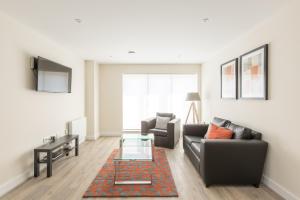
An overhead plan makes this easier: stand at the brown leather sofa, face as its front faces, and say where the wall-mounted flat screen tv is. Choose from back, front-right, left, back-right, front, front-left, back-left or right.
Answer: front

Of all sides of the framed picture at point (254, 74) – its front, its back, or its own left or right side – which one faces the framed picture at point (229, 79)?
right

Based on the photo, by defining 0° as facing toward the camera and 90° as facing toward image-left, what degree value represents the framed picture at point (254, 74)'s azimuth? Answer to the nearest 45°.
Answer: approximately 45°

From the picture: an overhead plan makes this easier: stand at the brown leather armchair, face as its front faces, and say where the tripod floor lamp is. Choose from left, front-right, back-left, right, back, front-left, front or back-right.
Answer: back

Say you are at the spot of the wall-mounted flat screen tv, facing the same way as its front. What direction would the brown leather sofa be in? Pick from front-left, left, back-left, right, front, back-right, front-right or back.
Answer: front

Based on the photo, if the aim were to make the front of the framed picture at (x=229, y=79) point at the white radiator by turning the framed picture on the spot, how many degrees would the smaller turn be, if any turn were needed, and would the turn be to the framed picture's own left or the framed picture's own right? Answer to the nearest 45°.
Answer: approximately 45° to the framed picture's own right

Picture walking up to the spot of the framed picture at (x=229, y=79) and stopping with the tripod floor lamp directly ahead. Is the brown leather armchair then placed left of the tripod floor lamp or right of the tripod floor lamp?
left

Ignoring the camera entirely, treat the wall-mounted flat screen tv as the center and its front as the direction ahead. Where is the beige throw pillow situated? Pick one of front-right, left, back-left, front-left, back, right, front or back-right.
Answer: front-left

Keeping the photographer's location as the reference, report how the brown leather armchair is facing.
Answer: facing the viewer and to the left of the viewer

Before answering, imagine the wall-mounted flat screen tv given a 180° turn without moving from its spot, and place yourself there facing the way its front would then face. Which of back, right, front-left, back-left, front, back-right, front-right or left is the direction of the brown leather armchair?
back-right

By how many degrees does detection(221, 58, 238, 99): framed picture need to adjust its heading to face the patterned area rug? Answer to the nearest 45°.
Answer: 0° — it already faces it

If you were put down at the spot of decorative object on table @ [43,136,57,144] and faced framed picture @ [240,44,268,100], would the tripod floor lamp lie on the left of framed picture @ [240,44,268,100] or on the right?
left

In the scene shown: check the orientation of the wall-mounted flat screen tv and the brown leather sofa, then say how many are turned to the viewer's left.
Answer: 1

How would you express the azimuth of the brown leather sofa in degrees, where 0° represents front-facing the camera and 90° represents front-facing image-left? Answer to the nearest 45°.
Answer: approximately 90°

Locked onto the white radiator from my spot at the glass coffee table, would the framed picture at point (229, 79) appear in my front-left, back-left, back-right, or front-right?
back-right

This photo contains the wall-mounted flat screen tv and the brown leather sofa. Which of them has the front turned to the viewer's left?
the brown leather sofa
